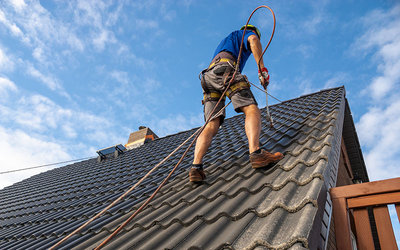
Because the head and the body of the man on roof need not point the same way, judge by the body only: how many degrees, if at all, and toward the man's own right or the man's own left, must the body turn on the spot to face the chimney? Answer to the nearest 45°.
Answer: approximately 90° to the man's own left

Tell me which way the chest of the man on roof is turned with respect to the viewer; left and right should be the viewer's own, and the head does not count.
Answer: facing away from the viewer and to the right of the viewer
